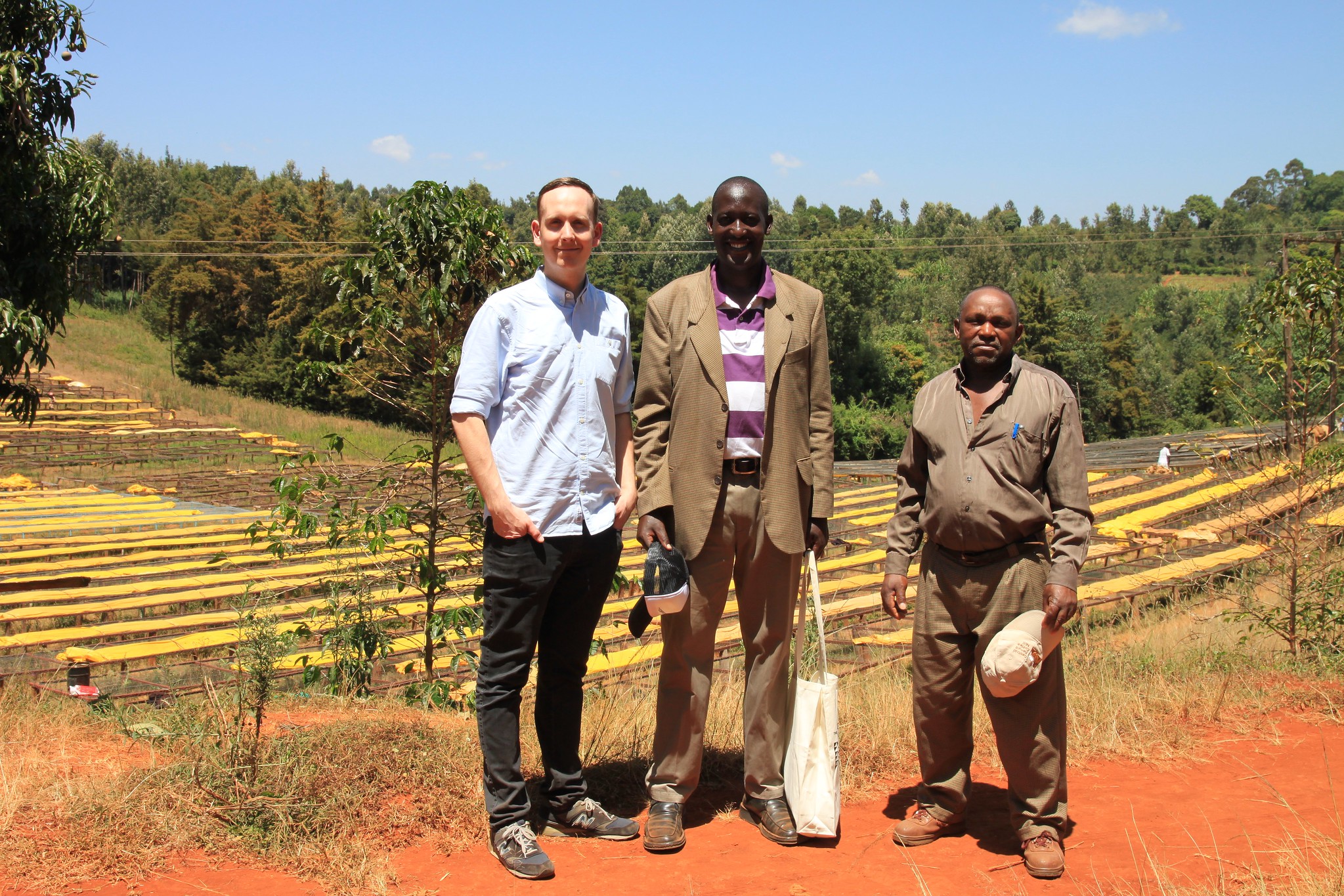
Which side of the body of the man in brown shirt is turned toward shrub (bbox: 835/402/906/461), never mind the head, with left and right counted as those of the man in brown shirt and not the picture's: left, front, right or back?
back

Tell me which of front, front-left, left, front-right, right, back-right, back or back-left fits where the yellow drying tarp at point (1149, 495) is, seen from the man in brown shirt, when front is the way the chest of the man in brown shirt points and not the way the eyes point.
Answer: back

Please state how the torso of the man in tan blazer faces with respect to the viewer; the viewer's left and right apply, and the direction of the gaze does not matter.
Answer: facing the viewer

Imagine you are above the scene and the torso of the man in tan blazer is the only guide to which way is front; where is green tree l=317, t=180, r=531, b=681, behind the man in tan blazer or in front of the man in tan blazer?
behind

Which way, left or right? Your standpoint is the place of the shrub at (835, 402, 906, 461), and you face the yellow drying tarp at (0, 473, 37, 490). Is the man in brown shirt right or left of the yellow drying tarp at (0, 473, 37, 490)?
left

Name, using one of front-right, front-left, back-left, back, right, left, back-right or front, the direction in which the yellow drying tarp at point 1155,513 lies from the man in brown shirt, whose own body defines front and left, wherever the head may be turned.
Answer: back

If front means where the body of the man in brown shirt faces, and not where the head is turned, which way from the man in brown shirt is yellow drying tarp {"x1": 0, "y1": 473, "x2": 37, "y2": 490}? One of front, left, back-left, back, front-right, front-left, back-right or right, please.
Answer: back-right

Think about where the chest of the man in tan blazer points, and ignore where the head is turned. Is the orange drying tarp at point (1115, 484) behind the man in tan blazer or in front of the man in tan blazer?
behind

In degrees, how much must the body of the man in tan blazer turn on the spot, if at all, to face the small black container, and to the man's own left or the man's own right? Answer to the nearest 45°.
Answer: approximately 135° to the man's own right

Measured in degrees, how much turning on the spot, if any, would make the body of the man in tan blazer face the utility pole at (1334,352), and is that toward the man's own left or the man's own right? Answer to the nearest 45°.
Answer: approximately 135° to the man's own left

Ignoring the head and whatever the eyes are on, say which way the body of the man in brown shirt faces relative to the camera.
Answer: toward the camera
